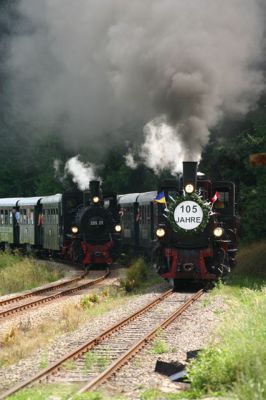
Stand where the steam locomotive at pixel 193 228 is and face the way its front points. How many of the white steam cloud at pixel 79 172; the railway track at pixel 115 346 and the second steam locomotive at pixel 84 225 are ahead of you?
1

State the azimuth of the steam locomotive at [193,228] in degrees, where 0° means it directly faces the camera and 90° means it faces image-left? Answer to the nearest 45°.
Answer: approximately 0°

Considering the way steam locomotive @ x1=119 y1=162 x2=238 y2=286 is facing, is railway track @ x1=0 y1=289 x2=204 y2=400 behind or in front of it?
in front

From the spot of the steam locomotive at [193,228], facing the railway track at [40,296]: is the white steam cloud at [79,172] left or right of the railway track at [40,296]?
right

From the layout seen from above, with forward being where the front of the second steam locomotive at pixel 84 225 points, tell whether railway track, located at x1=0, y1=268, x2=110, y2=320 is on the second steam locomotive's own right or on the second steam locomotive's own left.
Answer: on the second steam locomotive's own right

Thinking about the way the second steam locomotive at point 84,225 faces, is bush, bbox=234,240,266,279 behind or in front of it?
in front

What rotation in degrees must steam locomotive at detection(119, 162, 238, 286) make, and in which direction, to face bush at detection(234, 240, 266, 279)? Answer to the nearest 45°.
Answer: approximately 135° to its left

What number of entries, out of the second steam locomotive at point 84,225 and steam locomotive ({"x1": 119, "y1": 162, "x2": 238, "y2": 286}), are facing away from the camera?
0

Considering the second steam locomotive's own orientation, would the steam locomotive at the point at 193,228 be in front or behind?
in front
